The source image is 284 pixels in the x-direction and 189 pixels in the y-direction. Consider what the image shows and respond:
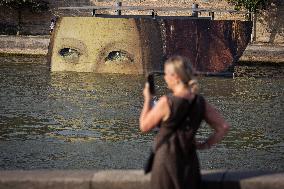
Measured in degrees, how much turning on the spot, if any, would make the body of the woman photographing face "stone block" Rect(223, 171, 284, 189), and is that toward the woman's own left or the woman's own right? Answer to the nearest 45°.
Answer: approximately 90° to the woman's own right

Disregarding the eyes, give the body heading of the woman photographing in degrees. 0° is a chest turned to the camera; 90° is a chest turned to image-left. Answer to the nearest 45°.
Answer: approximately 135°
